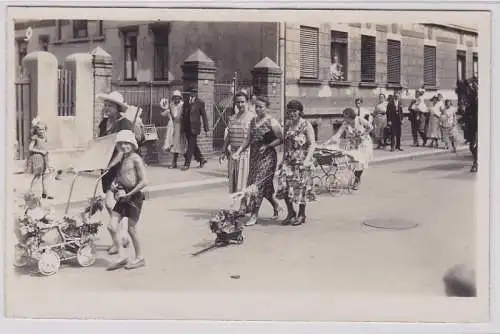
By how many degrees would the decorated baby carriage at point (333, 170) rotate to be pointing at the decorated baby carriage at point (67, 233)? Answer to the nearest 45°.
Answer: approximately 45° to its left

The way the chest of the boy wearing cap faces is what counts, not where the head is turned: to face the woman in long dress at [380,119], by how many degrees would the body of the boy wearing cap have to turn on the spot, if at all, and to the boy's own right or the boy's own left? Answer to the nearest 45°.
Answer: approximately 135° to the boy's own left

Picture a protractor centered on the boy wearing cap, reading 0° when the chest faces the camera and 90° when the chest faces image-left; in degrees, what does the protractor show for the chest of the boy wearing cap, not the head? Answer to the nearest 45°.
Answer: approximately 45°
